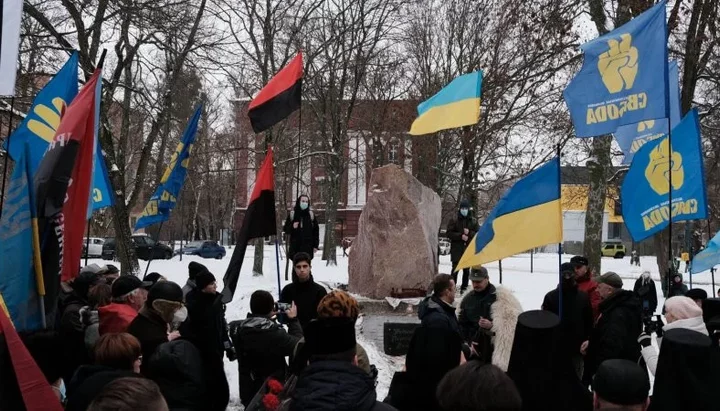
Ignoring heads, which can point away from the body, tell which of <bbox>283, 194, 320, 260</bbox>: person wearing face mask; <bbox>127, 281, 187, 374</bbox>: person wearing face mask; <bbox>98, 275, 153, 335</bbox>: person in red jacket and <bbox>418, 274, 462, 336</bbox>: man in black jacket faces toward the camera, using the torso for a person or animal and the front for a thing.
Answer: <bbox>283, 194, 320, 260</bbox>: person wearing face mask

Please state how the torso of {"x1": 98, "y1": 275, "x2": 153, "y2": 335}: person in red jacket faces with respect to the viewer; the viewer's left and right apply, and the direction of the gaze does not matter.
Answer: facing to the right of the viewer

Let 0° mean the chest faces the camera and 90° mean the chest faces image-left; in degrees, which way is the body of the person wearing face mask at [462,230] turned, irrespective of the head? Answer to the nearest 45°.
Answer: approximately 0°

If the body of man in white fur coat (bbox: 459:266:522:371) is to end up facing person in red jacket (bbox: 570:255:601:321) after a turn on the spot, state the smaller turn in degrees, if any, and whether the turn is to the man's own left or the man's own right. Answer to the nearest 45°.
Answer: approximately 180°

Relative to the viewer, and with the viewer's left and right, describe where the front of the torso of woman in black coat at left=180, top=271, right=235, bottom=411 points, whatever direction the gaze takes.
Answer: facing to the right of the viewer

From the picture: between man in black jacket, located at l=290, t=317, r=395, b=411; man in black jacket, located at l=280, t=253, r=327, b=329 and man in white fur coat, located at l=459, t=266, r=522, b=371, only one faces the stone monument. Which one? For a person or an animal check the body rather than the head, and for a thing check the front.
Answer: man in black jacket, located at l=290, t=317, r=395, b=411

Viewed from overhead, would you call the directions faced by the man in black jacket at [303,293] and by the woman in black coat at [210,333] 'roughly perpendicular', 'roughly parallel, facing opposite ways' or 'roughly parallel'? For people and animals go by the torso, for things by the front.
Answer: roughly perpendicular

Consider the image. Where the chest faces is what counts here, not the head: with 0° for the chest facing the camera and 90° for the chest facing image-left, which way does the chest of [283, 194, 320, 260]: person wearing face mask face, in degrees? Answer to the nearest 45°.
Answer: approximately 0°

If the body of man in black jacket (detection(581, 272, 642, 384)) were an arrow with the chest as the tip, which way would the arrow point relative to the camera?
to the viewer's left

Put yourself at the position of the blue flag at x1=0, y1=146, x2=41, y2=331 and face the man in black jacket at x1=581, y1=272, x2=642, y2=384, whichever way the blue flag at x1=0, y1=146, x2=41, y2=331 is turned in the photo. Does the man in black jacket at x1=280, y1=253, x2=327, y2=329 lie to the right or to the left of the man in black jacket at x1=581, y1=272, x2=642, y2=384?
left
